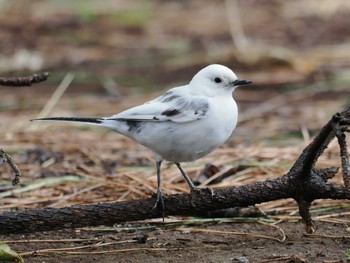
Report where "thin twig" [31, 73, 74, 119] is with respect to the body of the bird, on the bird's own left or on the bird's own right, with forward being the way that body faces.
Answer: on the bird's own left

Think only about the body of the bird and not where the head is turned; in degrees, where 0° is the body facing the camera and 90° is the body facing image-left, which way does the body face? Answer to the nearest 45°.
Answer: approximately 270°
